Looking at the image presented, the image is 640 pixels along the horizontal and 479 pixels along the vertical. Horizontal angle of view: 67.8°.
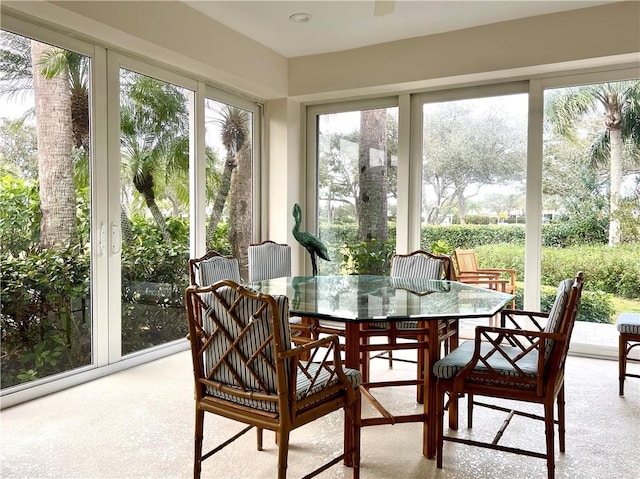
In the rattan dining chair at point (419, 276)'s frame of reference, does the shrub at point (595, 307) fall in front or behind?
behind

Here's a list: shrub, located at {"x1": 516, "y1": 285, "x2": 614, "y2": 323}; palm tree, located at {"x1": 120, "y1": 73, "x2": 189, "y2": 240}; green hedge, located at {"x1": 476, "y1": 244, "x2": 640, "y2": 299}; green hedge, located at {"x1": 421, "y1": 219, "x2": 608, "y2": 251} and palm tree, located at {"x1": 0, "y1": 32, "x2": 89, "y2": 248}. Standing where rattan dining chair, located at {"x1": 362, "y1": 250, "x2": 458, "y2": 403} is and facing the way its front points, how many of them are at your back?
3

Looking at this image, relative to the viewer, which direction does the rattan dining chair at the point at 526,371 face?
to the viewer's left

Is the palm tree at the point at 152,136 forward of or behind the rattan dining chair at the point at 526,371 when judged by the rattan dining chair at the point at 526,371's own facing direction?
forward

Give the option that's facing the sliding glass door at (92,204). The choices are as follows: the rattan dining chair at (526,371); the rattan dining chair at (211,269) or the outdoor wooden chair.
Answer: the rattan dining chair at (526,371)

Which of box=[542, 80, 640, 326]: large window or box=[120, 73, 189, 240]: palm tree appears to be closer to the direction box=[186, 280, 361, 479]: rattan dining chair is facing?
the large window

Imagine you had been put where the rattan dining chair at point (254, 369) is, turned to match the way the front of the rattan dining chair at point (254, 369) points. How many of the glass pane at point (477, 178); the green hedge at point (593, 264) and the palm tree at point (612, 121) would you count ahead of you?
3

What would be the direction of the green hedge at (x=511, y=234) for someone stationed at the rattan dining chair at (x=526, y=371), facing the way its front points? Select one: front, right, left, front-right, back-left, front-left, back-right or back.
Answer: right

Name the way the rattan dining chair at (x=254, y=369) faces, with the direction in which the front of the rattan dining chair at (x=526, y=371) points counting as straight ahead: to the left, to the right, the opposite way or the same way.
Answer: to the right

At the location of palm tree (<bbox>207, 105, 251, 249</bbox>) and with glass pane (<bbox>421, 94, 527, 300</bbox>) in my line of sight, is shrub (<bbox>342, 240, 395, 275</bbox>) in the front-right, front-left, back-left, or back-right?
front-left

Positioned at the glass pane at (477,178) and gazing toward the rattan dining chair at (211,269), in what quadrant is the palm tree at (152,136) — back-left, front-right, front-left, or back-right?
front-right

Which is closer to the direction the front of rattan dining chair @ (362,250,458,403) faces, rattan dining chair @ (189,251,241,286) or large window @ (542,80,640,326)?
the rattan dining chair

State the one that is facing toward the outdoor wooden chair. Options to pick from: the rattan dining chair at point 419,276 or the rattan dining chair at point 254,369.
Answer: the rattan dining chair at point 254,369

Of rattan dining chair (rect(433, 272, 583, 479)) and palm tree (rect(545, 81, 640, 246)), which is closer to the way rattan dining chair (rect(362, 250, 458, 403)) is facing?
the rattan dining chair
